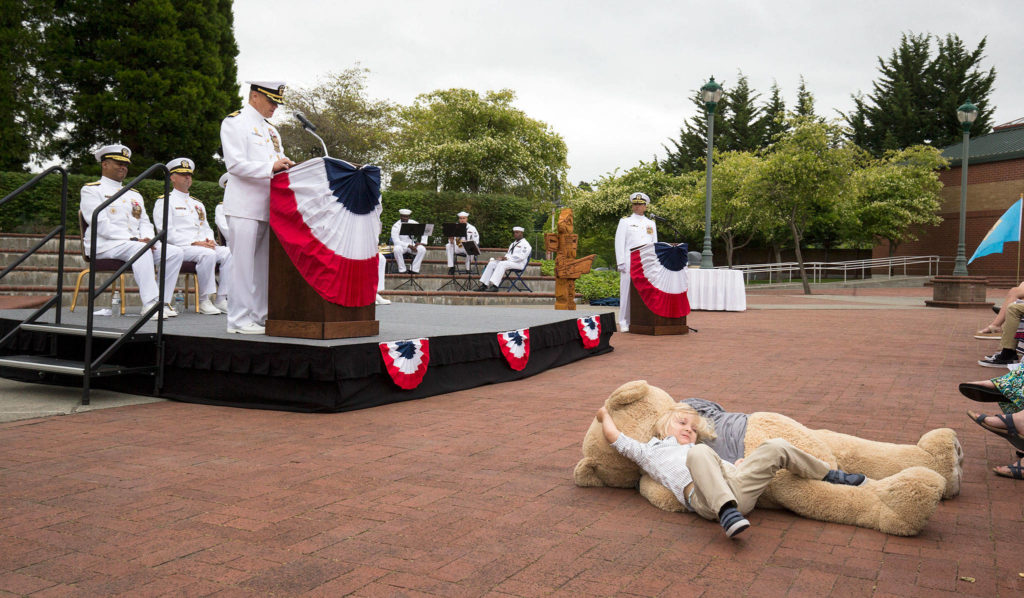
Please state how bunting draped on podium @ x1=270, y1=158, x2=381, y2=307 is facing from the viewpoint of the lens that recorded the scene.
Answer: facing the viewer and to the right of the viewer

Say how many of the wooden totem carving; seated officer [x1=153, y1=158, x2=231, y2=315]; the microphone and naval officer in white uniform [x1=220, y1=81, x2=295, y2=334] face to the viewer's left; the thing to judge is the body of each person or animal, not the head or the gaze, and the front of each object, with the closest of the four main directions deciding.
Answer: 1

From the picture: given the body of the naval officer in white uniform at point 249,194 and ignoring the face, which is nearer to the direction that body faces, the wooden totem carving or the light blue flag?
the light blue flag

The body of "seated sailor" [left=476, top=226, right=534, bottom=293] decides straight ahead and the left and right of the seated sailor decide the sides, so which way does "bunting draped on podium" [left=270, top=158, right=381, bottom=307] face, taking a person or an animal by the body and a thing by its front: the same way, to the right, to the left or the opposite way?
to the left

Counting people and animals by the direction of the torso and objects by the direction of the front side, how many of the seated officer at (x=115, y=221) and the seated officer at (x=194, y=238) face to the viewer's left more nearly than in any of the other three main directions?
0

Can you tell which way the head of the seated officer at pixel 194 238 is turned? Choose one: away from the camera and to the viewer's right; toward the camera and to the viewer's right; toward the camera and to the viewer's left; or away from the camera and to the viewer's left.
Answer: toward the camera and to the viewer's right

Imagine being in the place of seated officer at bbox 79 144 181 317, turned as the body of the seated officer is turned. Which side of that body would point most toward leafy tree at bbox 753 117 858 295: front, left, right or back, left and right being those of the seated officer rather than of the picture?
left

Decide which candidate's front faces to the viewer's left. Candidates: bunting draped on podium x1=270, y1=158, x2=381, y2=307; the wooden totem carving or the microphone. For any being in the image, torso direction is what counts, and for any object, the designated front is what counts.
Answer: the microphone

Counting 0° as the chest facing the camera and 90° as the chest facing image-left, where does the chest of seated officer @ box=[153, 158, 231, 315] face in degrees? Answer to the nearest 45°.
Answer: approximately 315°

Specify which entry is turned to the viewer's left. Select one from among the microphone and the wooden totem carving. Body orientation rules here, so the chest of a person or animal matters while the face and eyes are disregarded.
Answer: the microphone

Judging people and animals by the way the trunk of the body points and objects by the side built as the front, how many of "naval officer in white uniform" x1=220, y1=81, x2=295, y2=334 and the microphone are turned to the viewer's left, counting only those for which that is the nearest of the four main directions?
1

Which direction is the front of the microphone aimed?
to the viewer's left
